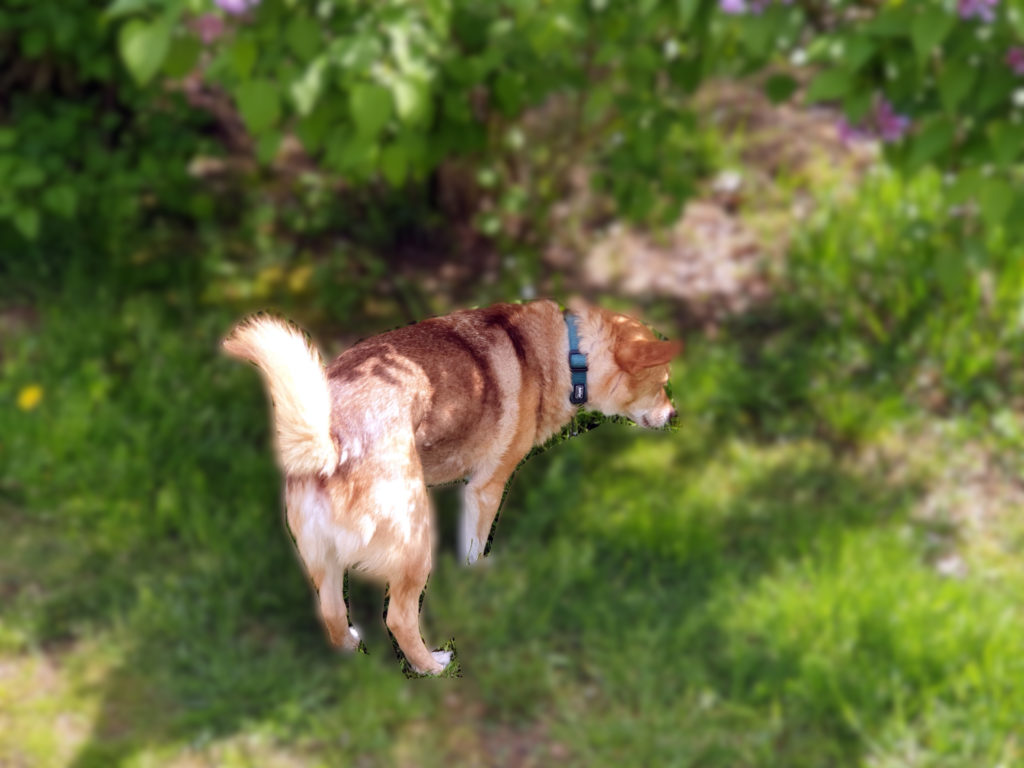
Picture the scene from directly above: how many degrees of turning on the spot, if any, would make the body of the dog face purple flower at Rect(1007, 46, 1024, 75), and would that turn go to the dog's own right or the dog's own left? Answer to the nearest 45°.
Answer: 0° — it already faces it

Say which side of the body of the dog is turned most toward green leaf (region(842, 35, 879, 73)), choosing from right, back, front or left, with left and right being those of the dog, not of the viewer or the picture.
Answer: front

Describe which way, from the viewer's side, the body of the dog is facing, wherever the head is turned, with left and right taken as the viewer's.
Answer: facing away from the viewer and to the right of the viewer

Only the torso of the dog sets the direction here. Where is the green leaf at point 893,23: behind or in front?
in front

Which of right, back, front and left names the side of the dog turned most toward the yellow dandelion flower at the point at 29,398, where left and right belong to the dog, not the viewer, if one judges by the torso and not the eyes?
left

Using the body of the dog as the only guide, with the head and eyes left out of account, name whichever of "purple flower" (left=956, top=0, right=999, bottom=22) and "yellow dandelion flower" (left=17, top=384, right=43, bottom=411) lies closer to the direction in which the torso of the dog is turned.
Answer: the purple flower

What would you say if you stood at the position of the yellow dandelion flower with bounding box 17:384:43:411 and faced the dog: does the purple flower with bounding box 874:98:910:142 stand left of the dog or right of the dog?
left

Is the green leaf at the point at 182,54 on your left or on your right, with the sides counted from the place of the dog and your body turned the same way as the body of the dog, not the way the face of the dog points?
on your left

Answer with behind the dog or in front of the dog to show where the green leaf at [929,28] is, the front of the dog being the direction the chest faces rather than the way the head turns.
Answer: in front

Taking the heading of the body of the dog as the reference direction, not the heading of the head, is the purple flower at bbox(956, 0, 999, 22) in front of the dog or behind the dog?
in front

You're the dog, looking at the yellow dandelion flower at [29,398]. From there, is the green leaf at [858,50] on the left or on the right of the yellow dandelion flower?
right
